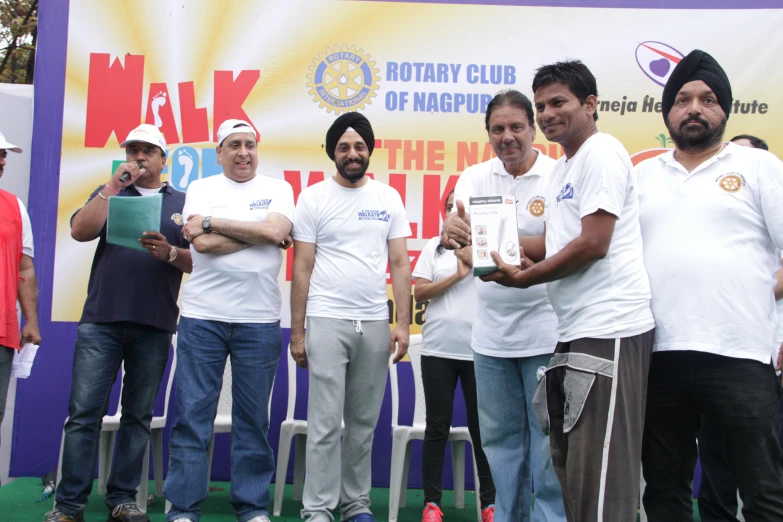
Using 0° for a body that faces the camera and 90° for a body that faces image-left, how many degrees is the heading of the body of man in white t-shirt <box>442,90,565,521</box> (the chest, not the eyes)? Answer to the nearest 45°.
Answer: approximately 0°

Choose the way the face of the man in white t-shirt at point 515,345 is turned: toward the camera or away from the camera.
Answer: toward the camera

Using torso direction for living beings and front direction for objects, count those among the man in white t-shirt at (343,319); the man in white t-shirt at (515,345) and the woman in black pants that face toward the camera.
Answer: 3

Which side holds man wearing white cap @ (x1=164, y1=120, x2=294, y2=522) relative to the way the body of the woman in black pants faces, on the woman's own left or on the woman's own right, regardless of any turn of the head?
on the woman's own right

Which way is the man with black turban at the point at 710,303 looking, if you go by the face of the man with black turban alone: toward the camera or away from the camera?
toward the camera

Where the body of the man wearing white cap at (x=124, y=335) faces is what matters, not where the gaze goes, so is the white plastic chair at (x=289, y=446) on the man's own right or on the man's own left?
on the man's own left

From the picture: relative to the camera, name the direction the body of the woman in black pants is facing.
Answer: toward the camera

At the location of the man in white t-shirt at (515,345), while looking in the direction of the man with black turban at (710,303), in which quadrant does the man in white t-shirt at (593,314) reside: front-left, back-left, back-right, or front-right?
front-right

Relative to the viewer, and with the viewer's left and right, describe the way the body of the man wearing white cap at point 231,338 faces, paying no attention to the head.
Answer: facing the viewer

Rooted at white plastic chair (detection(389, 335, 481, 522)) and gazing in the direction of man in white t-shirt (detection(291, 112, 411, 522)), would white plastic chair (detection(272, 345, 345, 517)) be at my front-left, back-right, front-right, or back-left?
front-right

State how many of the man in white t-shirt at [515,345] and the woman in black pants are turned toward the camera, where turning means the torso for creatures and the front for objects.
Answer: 2

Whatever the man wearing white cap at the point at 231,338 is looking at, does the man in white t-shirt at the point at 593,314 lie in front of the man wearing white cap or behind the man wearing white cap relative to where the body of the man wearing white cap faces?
in front

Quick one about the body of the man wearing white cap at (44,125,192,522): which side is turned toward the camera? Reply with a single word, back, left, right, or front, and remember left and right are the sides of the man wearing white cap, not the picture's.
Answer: front

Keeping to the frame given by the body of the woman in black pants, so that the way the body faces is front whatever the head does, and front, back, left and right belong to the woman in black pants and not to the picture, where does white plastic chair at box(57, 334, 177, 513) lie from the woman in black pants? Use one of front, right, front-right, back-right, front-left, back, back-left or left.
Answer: right

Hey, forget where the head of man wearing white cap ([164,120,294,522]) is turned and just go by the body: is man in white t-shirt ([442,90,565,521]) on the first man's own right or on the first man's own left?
on the first man's own left

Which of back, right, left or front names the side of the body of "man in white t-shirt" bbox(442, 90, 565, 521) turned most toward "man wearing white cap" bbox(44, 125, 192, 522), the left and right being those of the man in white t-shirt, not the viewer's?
right

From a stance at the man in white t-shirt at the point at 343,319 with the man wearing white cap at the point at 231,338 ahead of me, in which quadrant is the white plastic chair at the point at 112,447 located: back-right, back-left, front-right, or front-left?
front-right

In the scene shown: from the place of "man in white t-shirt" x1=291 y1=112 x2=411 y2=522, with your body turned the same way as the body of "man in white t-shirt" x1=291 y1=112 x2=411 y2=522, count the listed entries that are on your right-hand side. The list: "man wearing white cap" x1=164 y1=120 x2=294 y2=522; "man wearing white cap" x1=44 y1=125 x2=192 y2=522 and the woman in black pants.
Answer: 2

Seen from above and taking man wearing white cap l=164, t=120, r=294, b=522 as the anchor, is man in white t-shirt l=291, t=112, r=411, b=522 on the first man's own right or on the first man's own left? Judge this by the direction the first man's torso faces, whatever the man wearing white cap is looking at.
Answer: on the first man's own left
